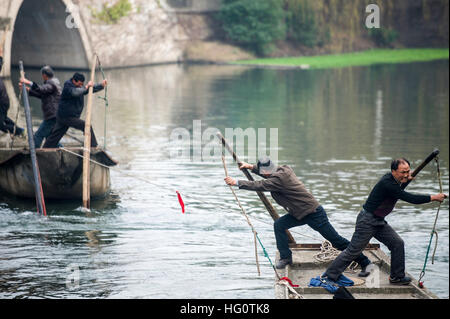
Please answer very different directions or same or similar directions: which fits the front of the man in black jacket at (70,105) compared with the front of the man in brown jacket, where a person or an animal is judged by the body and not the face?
very different directions

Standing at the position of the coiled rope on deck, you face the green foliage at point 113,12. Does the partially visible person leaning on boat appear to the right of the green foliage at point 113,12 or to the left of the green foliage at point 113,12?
left

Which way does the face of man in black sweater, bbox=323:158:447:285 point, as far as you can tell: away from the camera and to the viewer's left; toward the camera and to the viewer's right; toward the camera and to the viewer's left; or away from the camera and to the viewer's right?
toward the camera and to the viewer's right

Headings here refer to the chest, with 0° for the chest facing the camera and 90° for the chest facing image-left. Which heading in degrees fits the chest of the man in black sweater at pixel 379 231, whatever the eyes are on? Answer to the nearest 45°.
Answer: approximately 315°

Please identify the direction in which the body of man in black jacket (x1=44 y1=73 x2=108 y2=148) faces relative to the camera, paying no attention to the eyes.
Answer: to the viewer's right

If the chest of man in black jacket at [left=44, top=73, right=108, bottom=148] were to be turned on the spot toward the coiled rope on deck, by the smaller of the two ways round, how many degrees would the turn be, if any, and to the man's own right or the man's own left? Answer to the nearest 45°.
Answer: approximately 45° to the man's own right

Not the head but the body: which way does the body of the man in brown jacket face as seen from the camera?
to the viewer's left

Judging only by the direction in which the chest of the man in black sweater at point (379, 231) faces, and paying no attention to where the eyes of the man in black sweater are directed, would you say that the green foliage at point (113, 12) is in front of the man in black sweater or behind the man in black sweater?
behind

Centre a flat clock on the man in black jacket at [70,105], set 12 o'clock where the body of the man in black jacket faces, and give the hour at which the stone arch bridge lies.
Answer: The stone arch bridge is roughly at 9 o'clock from the man in black jacket.
